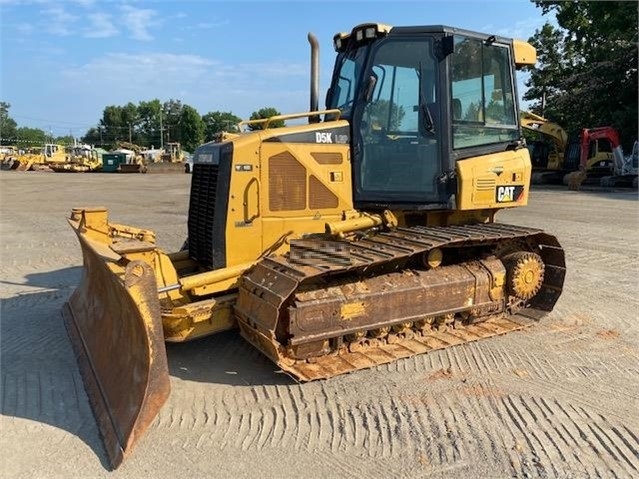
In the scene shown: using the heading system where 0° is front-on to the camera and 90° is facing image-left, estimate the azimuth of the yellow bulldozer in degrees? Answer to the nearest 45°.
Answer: approximately 45°
